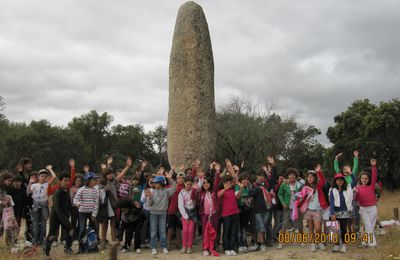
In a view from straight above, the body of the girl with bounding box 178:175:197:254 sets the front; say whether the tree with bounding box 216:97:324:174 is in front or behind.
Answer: behind

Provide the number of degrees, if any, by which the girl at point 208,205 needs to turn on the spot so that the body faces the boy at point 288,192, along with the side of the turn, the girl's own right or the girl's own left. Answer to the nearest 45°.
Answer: approximately 135° to the girl's own left

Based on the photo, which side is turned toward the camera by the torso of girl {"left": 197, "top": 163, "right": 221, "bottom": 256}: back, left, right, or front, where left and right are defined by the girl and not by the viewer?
front

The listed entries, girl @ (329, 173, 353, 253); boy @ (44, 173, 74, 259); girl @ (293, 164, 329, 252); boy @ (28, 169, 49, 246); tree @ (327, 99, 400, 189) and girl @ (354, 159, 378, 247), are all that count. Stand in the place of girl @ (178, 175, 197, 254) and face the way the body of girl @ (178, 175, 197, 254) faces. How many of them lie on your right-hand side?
2

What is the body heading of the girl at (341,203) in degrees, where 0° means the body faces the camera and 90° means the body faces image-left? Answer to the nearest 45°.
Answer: approximately 0°

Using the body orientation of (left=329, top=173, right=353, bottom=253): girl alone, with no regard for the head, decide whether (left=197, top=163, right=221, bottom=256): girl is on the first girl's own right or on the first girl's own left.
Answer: on the first girl's own right

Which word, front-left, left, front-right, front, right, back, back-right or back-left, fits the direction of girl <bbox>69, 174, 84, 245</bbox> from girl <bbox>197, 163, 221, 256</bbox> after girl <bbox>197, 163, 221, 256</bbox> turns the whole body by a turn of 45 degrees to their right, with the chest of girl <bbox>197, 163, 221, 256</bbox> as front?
front-right

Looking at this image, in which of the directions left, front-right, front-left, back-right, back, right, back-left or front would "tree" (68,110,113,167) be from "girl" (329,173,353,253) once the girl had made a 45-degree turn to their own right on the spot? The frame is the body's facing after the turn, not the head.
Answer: right

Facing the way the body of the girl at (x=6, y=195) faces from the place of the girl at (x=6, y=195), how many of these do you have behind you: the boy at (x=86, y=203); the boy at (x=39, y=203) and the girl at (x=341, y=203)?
0

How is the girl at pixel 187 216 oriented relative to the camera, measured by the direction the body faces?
toward the camera
